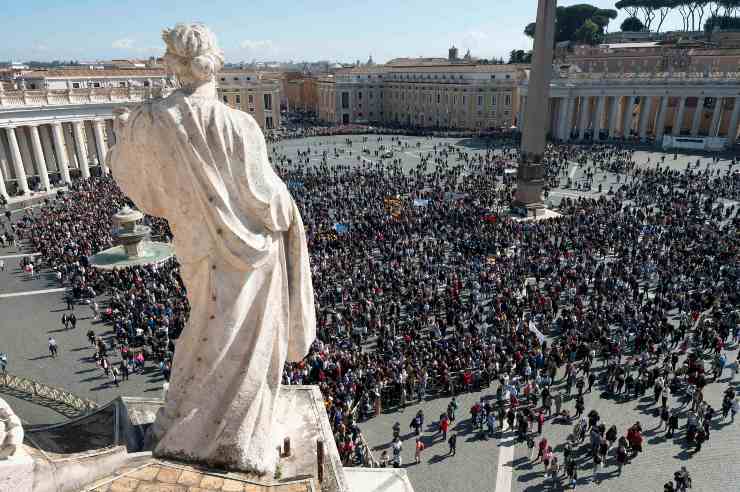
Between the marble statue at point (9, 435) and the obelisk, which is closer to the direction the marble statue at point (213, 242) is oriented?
the obelisk

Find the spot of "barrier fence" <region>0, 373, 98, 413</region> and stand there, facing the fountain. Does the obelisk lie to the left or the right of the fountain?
right

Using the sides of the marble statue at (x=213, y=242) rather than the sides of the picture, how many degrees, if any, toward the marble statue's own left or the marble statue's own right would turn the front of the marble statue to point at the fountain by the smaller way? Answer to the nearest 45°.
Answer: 0° — it already faces it

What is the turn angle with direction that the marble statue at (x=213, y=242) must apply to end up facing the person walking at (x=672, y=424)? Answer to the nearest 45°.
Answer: approximately 90° to its right

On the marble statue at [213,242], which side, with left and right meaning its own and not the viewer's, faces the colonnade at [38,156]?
front

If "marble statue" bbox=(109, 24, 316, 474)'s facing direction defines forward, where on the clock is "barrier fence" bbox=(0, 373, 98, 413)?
The barrier fence is roughly at 11 o'clock from the marble statue.

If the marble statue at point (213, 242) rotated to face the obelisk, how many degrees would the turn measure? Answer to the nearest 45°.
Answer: approximately 45° to its right

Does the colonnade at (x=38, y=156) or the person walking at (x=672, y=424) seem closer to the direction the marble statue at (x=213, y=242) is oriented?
the colonnade

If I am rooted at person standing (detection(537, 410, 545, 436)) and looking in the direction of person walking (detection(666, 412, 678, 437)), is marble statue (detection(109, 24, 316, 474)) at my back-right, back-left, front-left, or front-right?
back-right

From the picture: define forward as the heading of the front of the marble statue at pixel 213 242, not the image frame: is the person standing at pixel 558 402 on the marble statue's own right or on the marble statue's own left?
on the marble statue's own right

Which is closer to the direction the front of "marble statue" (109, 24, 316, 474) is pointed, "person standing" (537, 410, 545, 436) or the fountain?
the fountain

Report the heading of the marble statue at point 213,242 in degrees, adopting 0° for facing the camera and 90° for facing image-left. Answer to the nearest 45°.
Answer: approximately 180°

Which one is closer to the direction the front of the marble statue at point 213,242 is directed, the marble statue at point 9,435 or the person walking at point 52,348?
the person walking

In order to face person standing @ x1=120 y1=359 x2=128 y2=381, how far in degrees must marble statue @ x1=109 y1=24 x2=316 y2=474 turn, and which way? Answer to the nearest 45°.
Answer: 0° — it already faces them

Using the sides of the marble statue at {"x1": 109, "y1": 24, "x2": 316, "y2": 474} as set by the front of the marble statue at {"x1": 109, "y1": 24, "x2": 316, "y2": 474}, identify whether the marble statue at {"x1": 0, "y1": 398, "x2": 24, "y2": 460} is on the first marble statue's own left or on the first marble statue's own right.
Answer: on the first marble statue's own left

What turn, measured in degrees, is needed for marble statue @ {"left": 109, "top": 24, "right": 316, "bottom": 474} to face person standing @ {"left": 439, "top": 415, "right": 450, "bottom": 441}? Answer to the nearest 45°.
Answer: approximately 45° to its right

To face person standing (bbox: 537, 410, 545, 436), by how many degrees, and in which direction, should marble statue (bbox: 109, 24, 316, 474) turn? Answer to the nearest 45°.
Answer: approximately 45° to its right
